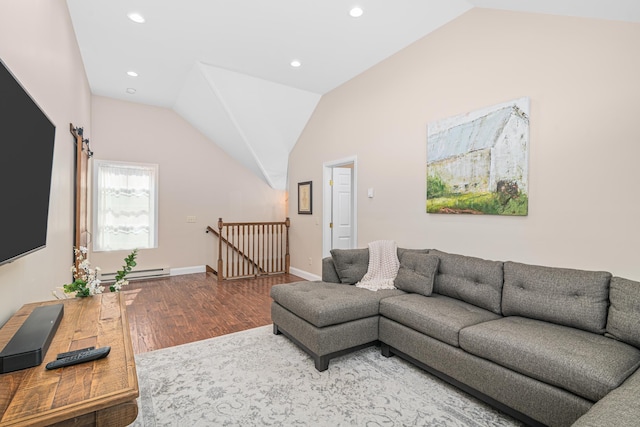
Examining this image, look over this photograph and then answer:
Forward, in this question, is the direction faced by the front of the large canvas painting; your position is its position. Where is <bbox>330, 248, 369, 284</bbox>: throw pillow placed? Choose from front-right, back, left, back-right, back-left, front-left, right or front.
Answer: front-right

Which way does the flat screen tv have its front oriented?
to the viewer's right

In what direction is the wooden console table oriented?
to the viewer's right

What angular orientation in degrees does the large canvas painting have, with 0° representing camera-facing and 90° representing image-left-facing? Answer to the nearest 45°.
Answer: approximately 45°

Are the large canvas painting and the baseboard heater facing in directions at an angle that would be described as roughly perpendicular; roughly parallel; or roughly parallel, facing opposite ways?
roughly perpendicular

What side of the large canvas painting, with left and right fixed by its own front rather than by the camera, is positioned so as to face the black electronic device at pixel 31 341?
front

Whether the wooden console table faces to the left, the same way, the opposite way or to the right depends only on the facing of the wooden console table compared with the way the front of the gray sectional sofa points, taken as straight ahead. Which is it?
the opposite way

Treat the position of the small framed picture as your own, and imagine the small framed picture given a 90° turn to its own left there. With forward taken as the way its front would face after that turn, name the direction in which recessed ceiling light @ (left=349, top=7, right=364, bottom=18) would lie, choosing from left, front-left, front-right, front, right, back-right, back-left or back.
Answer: front-right

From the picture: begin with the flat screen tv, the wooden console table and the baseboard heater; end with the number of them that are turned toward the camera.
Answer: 1
